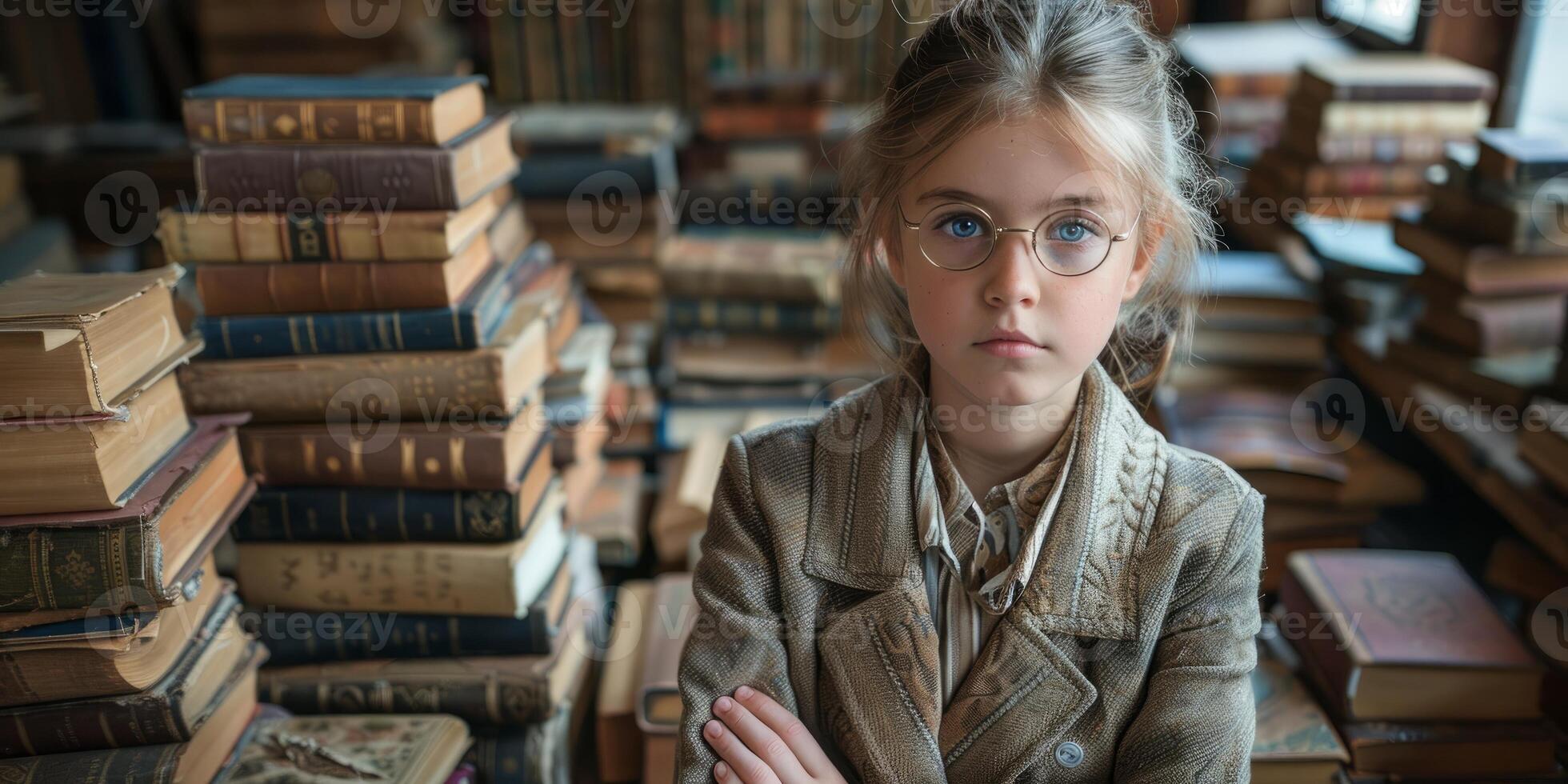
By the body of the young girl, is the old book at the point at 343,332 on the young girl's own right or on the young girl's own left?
on the young girl's own right

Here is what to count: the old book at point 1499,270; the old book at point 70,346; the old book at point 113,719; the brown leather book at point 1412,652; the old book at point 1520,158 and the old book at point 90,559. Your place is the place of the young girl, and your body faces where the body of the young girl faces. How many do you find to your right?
3

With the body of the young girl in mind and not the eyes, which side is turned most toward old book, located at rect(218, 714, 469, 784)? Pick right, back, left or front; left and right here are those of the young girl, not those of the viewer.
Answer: right

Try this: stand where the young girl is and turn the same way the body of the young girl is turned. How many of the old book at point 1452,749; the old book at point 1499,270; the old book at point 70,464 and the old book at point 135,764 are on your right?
2

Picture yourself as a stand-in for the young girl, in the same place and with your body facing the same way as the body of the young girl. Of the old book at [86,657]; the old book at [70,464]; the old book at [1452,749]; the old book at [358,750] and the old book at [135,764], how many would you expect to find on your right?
4

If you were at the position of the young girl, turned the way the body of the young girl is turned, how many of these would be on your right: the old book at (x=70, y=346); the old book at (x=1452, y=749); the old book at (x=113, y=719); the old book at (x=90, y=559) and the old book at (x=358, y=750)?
4

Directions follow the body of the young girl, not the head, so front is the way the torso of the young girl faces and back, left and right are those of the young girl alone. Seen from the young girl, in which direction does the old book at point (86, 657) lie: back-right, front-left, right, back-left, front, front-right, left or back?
right

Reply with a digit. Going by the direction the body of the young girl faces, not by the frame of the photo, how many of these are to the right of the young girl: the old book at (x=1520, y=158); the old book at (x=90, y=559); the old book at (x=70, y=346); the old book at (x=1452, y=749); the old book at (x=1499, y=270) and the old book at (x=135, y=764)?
3

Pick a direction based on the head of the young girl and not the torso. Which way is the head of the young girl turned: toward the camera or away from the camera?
toward the camera

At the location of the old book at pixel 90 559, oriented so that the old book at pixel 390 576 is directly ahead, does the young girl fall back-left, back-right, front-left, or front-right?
front-right

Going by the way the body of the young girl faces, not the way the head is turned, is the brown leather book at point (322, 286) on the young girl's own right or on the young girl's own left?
on the young girl's own right

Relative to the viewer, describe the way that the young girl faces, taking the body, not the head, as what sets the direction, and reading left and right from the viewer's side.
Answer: facing the viewer

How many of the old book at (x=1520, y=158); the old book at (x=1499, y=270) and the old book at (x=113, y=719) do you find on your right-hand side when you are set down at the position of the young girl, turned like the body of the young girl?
1

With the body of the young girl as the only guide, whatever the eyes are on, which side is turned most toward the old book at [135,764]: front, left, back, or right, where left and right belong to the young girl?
right

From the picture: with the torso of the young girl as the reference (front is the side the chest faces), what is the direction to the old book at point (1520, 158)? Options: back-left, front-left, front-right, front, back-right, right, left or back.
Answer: back-left
